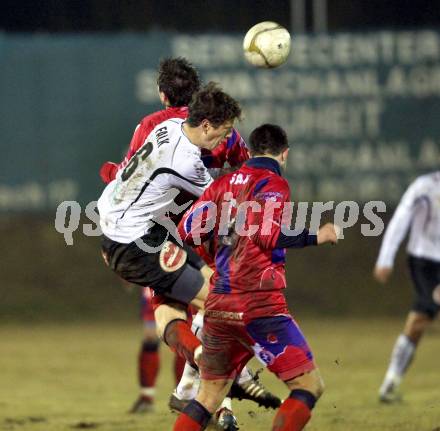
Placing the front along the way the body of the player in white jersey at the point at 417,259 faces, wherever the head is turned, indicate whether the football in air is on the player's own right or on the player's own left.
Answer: on the player's own right

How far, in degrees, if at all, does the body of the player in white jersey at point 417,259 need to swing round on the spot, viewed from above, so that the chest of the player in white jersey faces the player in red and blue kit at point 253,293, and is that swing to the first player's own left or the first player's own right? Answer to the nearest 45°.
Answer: approximately 45° to the first player's own right

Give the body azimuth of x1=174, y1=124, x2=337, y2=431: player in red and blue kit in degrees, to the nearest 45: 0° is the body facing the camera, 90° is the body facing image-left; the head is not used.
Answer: approximately 225°

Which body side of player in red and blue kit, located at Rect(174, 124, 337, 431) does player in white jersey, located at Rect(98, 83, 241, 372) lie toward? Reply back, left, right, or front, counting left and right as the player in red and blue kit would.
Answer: left

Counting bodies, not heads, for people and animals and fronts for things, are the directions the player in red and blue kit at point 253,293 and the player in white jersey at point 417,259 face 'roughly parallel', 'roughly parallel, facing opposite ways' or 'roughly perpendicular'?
roughly perpendicular
